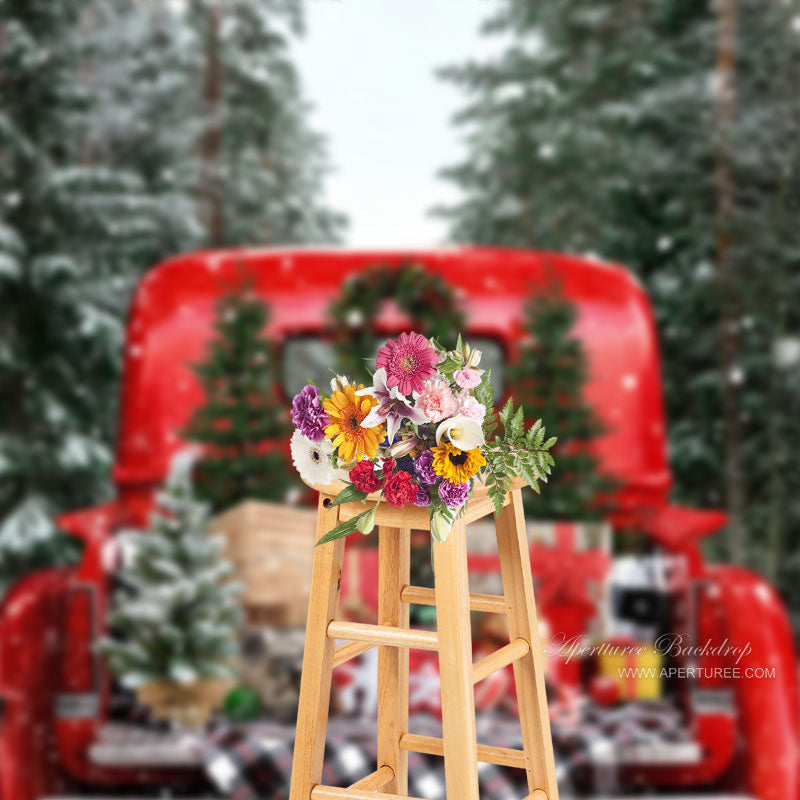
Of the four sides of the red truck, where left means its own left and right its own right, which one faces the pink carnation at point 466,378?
back

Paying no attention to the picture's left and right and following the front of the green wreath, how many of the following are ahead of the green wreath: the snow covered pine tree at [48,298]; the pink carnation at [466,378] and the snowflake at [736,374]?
1

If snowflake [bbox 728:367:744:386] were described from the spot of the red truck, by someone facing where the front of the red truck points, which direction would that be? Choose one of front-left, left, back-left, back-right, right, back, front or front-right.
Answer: front-right

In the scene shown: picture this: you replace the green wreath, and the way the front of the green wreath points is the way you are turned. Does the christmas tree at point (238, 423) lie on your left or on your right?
on your right

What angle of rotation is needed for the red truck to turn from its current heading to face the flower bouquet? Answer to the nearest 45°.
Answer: approximately 180°

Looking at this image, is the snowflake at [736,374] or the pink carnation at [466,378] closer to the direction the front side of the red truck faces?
the snowflake

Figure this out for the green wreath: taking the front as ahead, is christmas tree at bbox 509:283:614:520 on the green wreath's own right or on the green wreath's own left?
on the green wreath's own left

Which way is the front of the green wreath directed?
toward the camera

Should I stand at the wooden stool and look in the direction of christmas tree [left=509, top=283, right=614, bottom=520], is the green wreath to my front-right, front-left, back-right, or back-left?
front-left

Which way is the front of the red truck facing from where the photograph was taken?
facing away from the viewer
